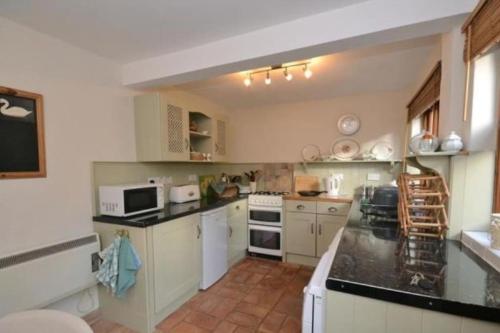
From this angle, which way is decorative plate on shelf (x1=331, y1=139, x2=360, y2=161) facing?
toward the camera

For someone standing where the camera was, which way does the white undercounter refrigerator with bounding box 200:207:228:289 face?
facing the viewer and to the right of the viewer

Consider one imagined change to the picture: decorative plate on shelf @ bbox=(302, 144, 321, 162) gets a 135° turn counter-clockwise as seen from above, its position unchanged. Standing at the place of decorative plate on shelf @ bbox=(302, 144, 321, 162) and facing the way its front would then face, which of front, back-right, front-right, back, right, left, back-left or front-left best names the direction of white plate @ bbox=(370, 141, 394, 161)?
front-right

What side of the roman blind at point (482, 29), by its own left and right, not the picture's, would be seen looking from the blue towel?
front

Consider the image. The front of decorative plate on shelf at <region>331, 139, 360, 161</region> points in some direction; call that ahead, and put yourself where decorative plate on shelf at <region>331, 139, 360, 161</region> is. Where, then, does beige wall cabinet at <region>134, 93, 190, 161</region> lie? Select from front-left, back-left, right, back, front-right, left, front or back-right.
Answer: front-right

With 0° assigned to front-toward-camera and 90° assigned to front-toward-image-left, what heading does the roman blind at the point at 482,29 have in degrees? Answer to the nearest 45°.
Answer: approximately 45°

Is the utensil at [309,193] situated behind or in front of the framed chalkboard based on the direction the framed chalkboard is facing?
in front

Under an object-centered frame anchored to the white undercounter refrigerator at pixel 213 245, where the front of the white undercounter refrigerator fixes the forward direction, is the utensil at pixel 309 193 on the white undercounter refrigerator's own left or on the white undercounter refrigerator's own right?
on the white undercounter refrigerator's own left

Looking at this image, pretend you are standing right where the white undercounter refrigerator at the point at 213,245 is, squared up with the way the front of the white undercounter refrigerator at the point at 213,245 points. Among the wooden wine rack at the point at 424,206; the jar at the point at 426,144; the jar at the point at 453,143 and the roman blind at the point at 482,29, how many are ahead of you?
4

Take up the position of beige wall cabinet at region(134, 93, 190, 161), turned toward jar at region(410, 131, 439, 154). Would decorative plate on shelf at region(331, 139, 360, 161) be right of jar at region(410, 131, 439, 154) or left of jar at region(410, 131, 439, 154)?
left

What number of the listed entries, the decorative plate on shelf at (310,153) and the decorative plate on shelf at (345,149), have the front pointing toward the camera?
2

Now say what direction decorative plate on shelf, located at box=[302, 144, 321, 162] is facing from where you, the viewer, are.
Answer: facing the viewer

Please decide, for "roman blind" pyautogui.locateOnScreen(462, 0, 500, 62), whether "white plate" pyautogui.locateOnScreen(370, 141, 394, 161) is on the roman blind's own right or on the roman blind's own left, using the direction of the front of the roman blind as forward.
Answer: on the roman blind's own right

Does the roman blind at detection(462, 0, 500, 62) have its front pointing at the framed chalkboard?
yes
